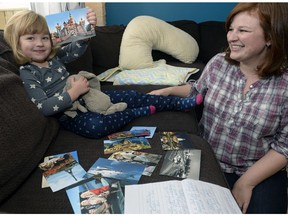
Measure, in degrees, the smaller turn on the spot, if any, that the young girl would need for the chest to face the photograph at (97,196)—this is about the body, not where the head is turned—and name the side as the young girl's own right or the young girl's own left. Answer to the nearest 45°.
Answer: approximately 45° to the young girl's own right

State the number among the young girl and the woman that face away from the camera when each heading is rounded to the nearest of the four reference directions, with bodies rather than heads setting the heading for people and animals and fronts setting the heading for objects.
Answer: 0

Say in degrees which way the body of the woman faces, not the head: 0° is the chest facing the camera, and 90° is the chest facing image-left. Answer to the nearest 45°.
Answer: approximately 45°

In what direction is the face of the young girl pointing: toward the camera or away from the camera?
toward the camera

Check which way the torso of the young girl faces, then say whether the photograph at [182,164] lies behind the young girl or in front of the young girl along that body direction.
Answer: in front

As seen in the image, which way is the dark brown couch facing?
toward the camera

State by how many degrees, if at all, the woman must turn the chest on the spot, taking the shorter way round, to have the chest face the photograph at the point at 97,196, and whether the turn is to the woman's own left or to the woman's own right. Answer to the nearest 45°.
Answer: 0° — they already face it

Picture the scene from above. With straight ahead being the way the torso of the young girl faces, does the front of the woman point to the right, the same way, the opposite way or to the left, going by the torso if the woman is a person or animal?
to the right

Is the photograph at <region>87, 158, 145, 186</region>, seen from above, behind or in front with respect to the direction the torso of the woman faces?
in front

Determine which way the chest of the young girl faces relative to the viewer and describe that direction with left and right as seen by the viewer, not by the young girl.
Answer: facing the viewer and to the right of the viewer

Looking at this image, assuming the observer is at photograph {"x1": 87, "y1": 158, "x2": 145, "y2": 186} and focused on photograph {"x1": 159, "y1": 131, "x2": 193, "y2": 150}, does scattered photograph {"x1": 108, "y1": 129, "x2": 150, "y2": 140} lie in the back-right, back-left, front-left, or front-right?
front-left
